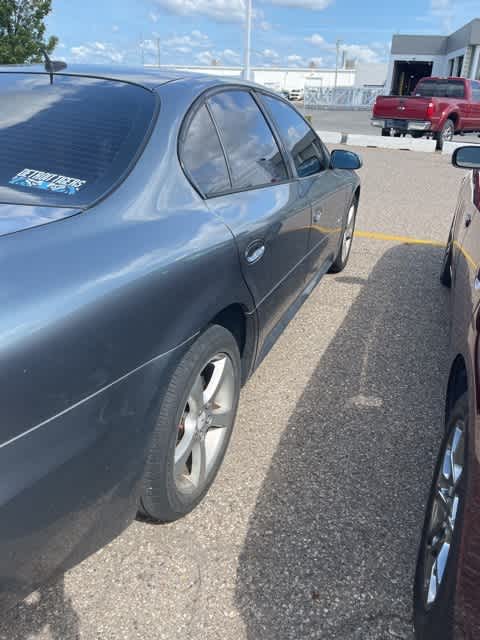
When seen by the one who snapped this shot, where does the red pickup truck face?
facing away from the viewer and to the right of the viewer

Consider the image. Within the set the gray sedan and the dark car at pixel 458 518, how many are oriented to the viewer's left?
0

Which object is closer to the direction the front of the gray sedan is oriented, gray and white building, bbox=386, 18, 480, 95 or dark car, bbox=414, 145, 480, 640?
the gray and white building

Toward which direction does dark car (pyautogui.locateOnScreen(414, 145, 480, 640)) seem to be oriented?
away from the camera

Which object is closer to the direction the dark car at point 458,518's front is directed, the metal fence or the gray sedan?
the metal fence

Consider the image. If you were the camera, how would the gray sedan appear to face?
facing away from the viewer and to the right of the viewer

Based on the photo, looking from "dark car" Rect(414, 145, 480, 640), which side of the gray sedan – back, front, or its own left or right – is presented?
right

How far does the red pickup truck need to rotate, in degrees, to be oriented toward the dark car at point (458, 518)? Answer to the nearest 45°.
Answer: approximately 135° to its right

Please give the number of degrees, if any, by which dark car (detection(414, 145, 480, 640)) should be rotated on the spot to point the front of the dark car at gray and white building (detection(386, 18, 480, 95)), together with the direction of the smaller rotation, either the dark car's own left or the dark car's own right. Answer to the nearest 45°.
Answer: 0° — it already faces it

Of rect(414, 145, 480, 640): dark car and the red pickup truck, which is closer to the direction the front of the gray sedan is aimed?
the red pickup truck

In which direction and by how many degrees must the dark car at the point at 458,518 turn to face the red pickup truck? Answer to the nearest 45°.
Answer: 0° — it already faces it

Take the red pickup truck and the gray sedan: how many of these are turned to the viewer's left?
0
